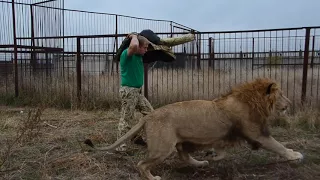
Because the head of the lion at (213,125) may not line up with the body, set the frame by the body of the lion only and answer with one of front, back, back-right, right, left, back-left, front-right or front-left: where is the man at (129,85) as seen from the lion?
back-left

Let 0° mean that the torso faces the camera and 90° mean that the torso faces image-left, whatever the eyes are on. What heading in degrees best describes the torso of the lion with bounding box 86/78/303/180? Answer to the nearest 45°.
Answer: approximately 270°
